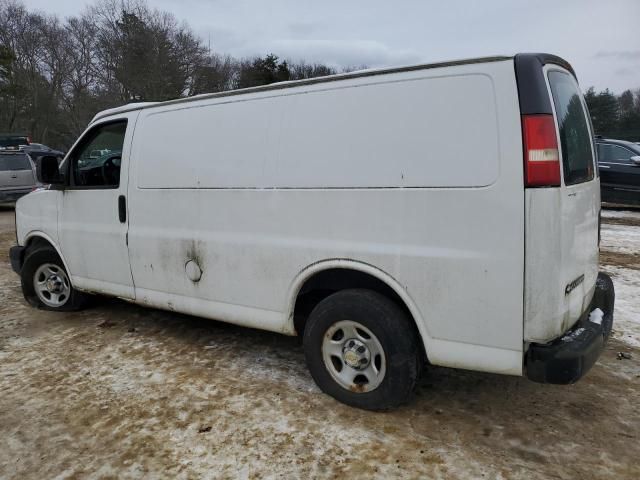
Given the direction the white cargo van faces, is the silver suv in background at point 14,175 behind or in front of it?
in front

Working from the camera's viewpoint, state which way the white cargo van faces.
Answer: facing away from the viewer and to the left of the viewer

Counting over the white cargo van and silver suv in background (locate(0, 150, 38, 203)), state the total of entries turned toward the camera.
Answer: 0

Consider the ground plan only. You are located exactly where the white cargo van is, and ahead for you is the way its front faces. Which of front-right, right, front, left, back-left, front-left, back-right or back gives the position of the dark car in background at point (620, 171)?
right
